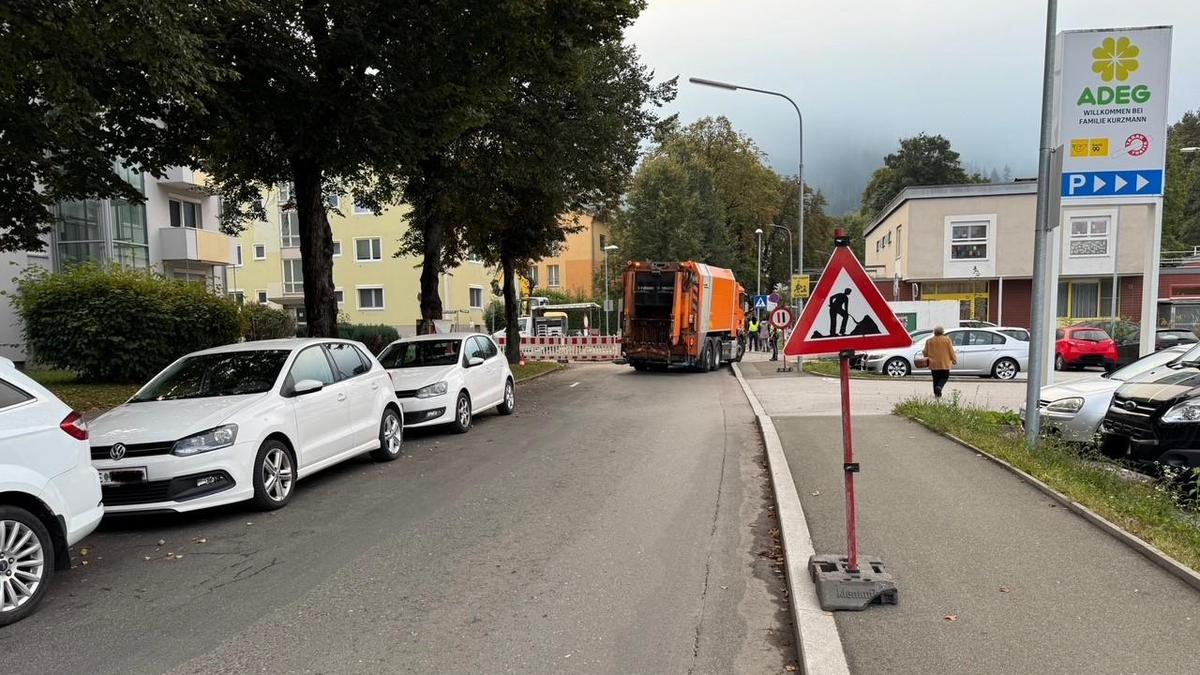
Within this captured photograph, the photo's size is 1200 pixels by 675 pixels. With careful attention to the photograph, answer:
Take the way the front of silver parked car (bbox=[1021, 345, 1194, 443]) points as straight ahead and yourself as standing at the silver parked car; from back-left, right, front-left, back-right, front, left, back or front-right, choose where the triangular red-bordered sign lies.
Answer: front-left

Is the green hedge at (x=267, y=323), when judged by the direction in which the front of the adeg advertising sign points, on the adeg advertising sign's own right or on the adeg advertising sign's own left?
on the adeg advertising sign's own right

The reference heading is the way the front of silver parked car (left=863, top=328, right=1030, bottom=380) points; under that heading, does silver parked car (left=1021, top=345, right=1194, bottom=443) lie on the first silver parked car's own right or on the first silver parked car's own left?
on the first silver parked car's own left

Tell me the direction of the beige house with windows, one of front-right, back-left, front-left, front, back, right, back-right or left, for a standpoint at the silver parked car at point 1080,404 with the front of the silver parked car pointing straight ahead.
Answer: back-right

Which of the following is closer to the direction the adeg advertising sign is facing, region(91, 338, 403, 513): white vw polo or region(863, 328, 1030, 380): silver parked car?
the white vw polo

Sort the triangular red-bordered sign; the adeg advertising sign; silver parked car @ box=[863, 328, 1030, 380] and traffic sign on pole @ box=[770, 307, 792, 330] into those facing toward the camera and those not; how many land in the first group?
3
